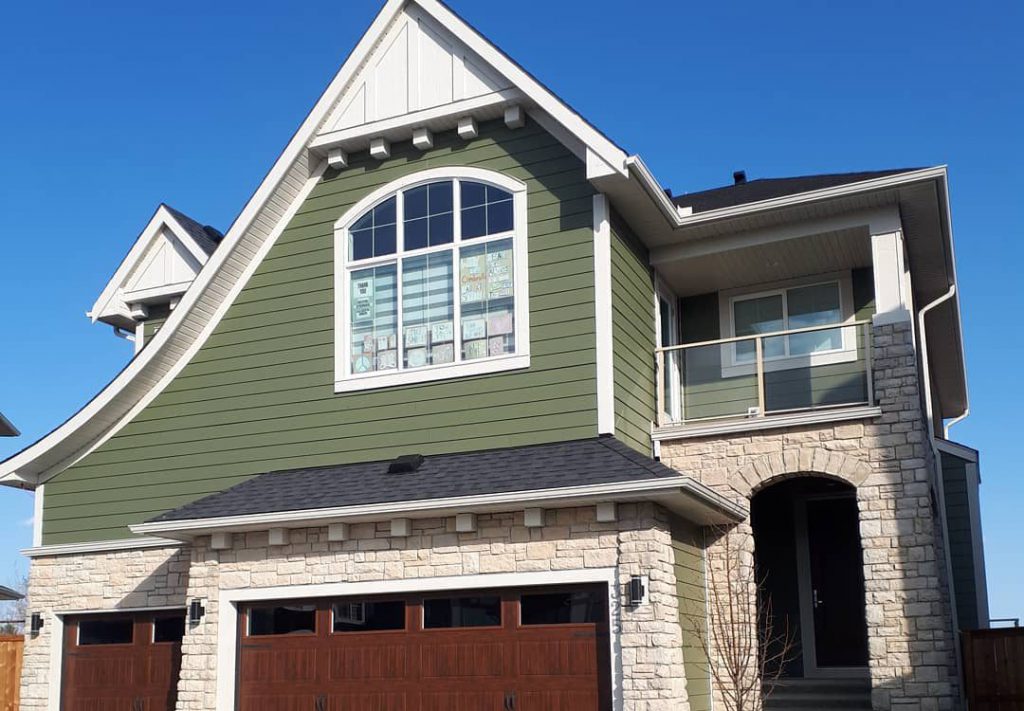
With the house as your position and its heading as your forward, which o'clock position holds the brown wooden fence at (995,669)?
The brown wooden fence is roughly at 9 o'clock from the house.

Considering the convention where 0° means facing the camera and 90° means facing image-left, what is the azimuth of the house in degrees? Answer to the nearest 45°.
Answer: approximately 0°
